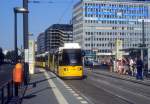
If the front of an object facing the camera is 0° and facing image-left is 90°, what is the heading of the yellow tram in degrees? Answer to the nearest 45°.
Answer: approximately 0°
